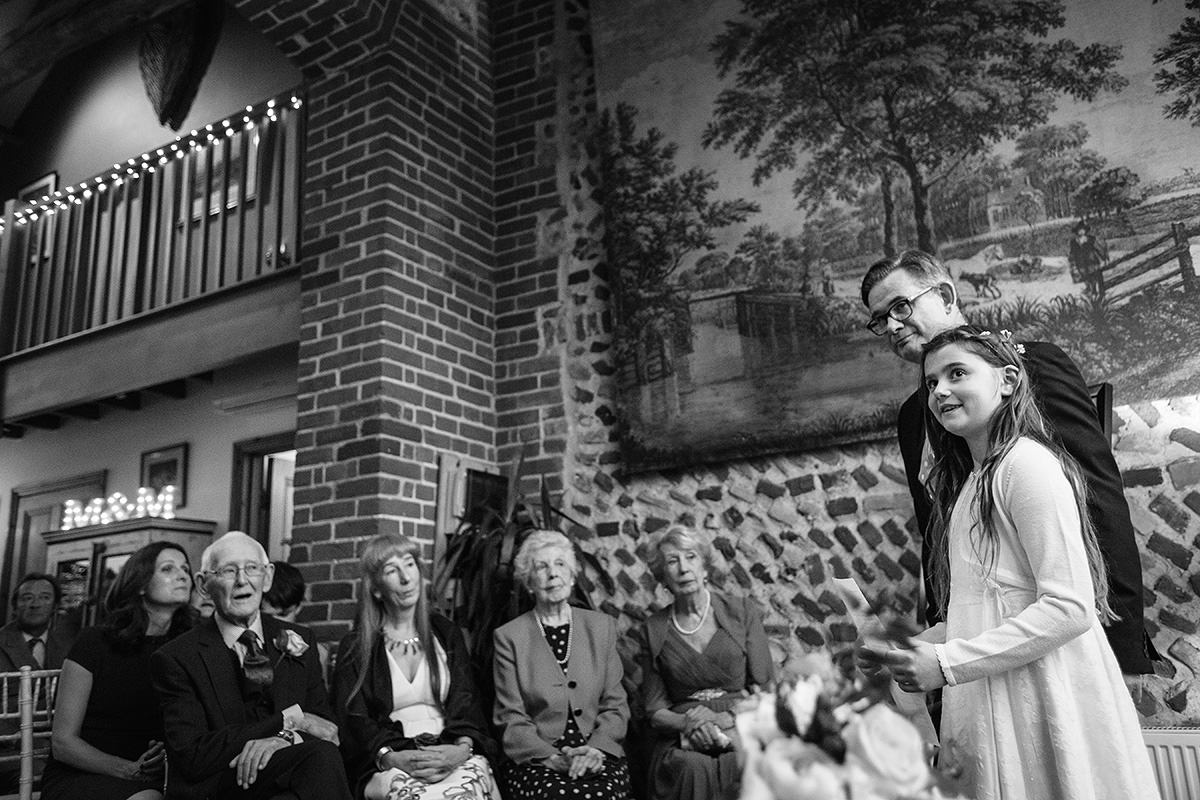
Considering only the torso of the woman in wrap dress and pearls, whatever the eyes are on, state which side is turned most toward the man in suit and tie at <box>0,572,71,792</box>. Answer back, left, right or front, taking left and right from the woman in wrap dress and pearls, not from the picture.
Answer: right

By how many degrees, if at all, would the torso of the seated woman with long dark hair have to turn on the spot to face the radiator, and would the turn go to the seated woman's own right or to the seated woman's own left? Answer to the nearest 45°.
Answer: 0° — they already face it

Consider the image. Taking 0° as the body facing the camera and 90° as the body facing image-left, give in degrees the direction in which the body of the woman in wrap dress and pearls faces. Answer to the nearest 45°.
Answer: approximately 0°

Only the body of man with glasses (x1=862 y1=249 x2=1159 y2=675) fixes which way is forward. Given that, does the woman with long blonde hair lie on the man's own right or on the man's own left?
on the man's own right

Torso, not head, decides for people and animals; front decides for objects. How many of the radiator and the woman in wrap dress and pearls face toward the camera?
2

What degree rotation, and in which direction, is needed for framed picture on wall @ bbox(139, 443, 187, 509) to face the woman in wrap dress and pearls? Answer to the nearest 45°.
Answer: approximately 90° to its left

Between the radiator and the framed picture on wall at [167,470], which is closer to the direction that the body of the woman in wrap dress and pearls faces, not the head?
the radiator

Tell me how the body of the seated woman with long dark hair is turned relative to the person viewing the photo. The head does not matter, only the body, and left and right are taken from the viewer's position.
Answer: facing the viewer and to the right of the viewer
